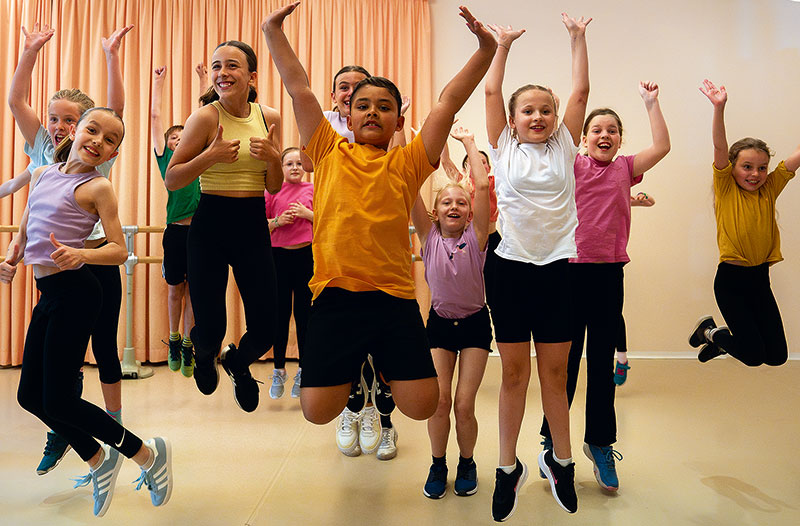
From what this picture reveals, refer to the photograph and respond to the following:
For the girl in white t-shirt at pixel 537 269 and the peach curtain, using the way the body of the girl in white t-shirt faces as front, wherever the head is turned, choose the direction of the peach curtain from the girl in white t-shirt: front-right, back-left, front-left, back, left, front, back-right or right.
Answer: back-right

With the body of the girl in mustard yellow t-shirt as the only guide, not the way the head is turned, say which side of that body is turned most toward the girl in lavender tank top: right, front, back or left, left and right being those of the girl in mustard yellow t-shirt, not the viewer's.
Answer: right

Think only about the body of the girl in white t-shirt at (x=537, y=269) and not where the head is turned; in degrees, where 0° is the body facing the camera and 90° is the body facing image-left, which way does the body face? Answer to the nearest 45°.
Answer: approximately 0°

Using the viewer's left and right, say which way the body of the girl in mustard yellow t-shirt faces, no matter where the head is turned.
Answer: facing the viewer and to the right of the viewer

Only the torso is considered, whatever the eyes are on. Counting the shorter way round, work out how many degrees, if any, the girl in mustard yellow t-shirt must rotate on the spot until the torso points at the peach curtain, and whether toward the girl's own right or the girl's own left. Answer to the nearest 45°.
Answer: approximately 135° to the girl's own right

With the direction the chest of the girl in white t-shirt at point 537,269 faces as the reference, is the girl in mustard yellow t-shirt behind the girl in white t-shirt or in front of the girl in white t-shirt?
behind

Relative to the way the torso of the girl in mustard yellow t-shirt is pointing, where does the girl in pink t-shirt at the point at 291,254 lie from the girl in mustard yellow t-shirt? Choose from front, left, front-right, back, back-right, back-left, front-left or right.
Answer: back-right
